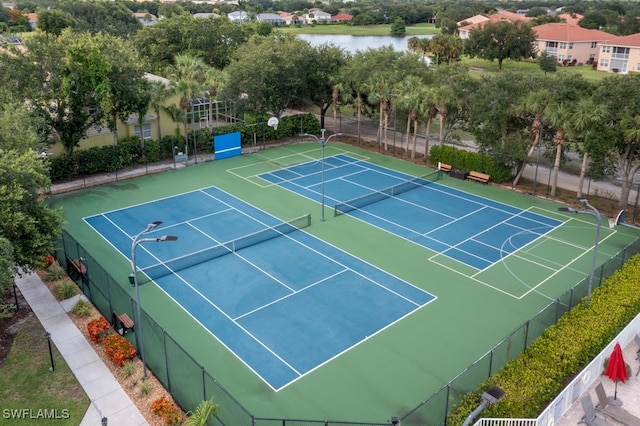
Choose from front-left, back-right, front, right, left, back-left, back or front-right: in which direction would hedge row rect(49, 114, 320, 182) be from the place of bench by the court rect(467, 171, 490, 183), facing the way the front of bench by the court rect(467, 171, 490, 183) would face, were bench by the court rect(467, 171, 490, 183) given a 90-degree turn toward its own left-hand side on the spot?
back-right

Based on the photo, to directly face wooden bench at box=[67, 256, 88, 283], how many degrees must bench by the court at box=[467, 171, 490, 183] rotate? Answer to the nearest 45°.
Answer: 0° — it already faces it

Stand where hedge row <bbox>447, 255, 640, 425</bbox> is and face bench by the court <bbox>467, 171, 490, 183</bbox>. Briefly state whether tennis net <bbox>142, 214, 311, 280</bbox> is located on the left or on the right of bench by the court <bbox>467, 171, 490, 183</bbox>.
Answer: left

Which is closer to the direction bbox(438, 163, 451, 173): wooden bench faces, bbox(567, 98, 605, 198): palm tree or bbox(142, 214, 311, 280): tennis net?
the tennis net

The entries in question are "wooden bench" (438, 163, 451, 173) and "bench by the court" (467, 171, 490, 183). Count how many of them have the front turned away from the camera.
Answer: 0

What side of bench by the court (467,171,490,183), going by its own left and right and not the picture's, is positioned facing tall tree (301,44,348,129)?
right

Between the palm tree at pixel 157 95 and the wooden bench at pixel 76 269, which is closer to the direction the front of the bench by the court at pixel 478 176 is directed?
the wooden bench

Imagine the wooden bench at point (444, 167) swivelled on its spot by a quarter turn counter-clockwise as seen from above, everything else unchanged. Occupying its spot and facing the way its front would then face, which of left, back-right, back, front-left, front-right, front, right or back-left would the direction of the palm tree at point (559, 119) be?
front

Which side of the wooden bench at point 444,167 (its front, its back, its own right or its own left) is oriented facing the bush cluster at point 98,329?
front
